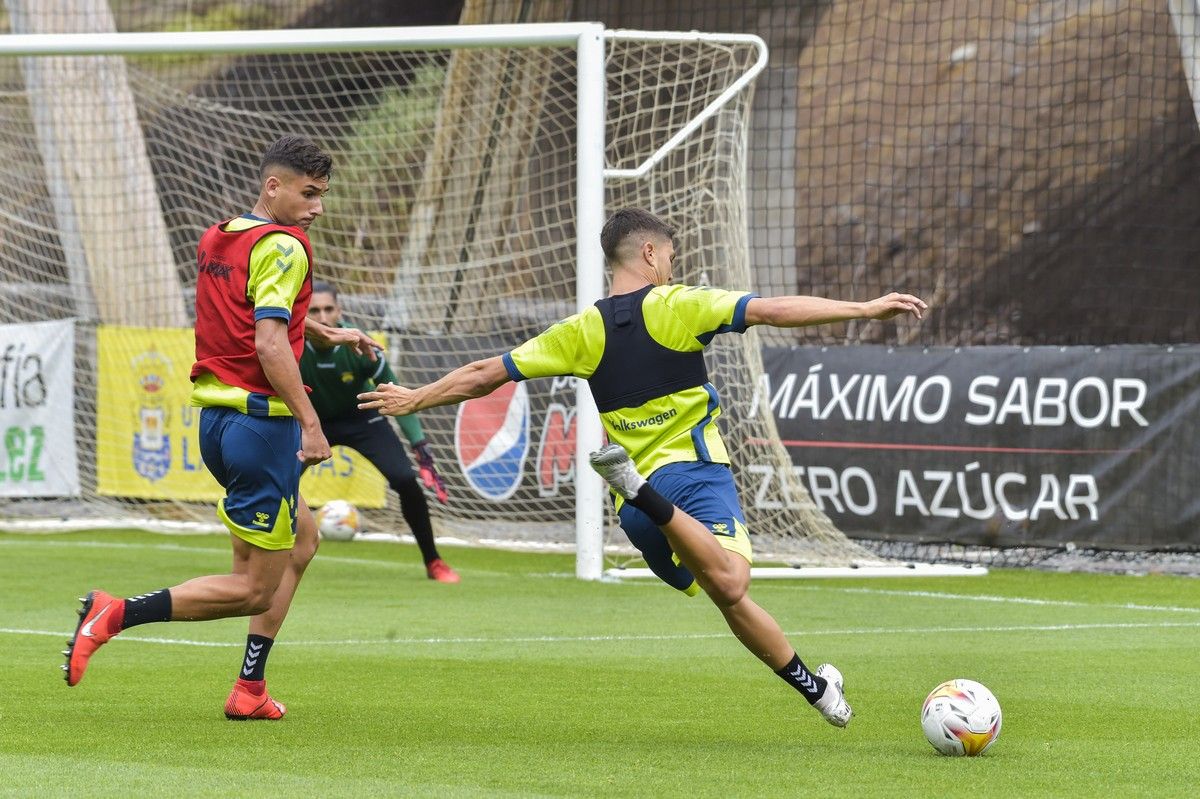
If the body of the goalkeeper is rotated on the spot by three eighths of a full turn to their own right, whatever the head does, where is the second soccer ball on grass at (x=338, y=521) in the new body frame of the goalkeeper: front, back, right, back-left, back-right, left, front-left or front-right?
front-right

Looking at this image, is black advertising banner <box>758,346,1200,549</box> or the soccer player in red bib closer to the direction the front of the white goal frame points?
the soccer player in red bib

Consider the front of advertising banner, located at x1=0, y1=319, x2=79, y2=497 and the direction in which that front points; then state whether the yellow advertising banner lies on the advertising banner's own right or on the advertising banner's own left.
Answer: on the advertising banner's own left

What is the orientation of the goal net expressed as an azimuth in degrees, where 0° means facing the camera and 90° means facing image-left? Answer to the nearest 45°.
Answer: approximately 45°
